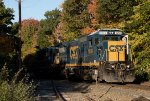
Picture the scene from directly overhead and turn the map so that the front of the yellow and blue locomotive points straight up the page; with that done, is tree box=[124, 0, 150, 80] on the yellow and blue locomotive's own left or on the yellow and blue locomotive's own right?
on the yellow and blue locomotive's own left

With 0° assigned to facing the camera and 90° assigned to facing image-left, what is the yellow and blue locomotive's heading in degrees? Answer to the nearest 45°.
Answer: approximately 315°

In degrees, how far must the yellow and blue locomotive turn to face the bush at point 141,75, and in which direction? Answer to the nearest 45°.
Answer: approximately 90° to its left

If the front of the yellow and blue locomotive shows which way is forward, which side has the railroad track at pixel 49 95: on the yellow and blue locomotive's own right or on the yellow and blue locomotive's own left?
on the yellow and blue locomotive's own right
